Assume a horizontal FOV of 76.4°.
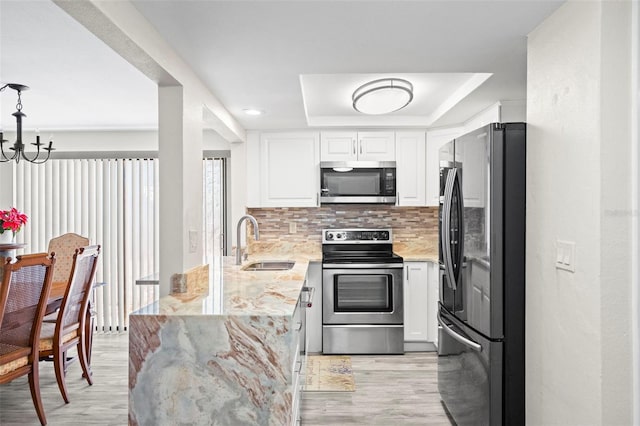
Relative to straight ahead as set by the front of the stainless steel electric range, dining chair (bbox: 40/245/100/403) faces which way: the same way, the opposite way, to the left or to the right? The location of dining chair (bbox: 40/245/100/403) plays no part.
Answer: to the right

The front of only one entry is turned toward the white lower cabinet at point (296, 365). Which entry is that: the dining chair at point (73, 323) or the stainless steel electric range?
the stainless steel electric range

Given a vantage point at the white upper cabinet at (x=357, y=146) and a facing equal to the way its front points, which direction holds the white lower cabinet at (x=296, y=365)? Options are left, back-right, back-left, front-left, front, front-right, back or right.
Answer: front

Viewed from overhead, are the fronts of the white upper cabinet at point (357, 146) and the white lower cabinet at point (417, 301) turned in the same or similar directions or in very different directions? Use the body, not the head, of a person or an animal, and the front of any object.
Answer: same or similar directions

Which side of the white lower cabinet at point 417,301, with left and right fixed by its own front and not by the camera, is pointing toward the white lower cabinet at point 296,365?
front

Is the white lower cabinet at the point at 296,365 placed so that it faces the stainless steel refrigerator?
yes

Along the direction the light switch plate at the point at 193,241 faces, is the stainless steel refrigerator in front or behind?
in front

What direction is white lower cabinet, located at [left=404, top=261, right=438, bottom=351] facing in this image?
toward the camera

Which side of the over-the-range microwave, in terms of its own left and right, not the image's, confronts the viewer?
front

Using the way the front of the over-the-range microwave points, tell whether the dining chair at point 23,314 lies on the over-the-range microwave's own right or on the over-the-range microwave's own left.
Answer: on the over-the-range microwave's own right

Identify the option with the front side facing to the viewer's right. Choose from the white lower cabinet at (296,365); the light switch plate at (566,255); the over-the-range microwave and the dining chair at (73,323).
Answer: the white lower cabinet

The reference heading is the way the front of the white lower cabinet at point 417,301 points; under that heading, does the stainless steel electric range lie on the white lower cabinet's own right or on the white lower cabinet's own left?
on the white lower cabinet's own right

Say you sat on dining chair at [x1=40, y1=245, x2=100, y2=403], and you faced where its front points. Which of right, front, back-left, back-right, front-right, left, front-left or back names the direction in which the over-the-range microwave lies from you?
back-right

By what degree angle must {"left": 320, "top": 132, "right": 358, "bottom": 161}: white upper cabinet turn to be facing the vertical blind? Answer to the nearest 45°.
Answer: approximately 90° to its right

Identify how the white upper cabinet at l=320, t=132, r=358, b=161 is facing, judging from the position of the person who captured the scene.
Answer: facing the viewer

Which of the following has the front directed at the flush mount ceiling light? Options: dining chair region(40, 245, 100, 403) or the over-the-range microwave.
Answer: the over-the-range microwave

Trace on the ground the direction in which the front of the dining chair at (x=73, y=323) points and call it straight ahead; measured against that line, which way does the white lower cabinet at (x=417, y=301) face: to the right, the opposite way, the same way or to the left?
to the left

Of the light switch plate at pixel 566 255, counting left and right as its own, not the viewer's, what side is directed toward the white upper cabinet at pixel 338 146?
right

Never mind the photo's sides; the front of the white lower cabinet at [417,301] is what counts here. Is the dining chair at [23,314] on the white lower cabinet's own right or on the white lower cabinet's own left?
on the white lower cabinet's own right
